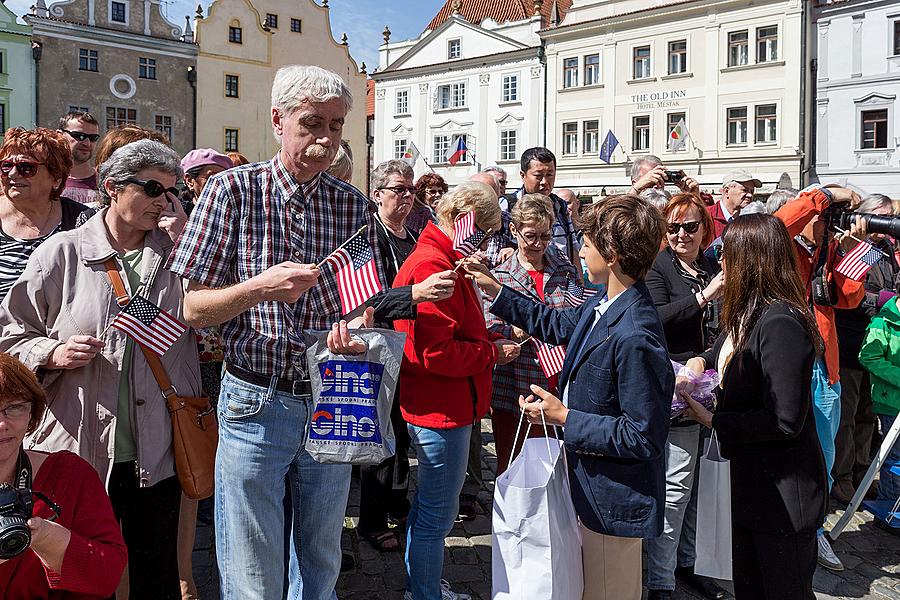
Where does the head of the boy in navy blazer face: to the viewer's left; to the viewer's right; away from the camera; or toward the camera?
to the viewer's left

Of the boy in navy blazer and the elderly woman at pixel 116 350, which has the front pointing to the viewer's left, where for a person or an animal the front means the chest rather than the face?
the boy in navy blazer

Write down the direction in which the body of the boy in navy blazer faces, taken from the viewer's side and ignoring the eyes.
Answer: to the viewer's left

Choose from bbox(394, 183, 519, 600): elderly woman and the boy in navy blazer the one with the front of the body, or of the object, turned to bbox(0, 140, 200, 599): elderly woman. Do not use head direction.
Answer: the boy in navy blazer

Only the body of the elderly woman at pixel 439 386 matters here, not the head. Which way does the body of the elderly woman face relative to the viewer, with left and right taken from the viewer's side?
facing to the right of the viewer

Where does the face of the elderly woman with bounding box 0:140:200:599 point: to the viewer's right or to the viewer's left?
to the viewer's right

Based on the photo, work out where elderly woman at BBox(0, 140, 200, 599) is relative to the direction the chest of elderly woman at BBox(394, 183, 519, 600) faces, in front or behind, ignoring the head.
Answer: behind
